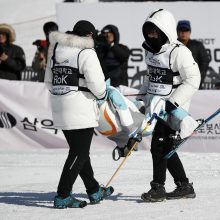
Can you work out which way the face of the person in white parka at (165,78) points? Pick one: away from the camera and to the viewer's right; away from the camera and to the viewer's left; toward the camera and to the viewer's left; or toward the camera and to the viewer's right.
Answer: toward the camera and to the viewer's left

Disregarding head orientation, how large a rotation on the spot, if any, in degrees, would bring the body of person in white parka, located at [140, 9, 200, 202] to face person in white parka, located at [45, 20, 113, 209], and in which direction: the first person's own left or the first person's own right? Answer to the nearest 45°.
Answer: approximately 45° to the first person's own right

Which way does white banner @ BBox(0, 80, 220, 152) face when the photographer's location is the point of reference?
facing the viewer

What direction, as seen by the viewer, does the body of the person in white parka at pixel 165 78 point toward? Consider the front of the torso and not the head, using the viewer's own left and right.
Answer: facing the viewer and to the left of the viewer

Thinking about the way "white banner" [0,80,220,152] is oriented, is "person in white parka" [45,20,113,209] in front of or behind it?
in front
